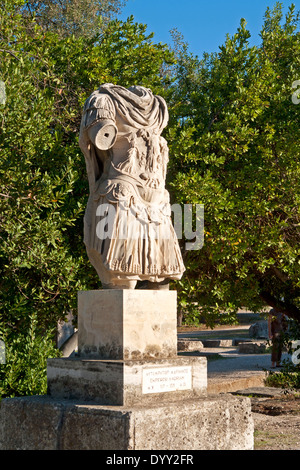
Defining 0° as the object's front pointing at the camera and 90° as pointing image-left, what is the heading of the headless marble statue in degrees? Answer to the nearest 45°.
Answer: approximately 315°

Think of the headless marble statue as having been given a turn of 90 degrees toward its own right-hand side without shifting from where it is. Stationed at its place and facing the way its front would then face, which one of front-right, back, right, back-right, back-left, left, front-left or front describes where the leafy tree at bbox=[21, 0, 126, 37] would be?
back-right
